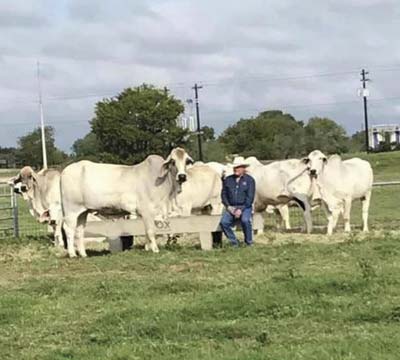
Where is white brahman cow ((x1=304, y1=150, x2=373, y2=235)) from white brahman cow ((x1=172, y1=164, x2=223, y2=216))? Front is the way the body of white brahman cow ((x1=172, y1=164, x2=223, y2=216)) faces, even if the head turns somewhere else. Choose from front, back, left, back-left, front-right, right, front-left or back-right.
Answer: back

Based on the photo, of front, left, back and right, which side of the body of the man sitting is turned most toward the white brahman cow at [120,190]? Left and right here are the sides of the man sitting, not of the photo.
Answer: right

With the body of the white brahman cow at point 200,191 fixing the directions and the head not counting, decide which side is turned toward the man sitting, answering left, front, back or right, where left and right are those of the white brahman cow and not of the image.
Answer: left

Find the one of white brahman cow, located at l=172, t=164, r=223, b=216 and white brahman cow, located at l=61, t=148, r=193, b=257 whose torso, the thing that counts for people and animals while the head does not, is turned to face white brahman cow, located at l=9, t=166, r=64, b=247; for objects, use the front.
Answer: white brahman cow, located at l=172, t=164, r=223, b=216

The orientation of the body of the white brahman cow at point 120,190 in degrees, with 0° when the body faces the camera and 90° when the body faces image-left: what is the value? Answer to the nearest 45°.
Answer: approximately 270°

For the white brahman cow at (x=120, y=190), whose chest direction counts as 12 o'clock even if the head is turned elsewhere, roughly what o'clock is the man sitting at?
The man sitting is roughly at 12 o'clock from the white brahman cow.

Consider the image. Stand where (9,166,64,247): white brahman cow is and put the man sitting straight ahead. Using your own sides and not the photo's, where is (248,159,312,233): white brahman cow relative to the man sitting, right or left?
left

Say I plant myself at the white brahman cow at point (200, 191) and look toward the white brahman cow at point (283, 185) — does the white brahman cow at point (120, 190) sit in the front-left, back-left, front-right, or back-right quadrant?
back-right

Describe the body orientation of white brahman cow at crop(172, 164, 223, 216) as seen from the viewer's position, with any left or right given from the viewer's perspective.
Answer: facing to the left of the viewer

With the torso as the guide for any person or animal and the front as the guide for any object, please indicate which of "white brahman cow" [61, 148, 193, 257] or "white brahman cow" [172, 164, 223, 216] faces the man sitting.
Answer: "white brahman cow" [61, 148, 193, 257]

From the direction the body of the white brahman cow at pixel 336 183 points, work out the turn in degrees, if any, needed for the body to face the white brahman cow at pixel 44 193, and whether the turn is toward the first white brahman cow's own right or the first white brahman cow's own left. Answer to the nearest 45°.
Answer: approximately 45° to the first white brahman cow's own right

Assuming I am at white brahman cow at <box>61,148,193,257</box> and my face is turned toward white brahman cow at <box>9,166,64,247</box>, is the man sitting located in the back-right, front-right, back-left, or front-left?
back-right
